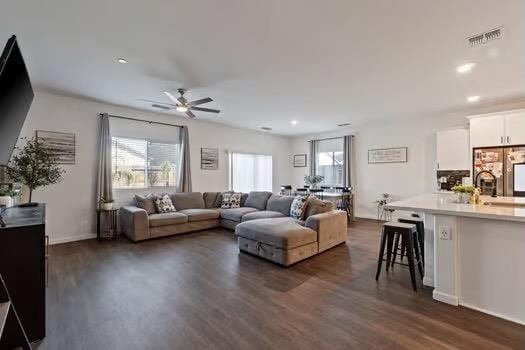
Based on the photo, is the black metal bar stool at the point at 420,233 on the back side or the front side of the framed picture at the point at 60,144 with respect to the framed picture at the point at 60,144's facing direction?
on the front side

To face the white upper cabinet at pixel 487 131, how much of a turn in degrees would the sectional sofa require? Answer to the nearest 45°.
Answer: approximately 135° to its left

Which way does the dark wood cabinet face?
to the viewer's right

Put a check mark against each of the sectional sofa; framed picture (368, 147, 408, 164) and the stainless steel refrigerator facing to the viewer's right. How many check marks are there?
0

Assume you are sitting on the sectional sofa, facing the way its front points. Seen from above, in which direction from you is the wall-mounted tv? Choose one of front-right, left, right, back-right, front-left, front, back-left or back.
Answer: front

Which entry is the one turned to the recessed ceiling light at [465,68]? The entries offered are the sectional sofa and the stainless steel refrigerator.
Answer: the stainless steel refrigerator

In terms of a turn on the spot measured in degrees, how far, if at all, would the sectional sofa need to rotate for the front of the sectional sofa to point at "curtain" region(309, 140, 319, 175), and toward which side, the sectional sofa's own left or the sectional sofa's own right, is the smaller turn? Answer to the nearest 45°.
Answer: approximately 180°

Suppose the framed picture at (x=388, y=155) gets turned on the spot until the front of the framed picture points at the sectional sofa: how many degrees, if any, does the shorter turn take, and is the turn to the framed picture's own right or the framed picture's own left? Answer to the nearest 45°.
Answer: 0° — it already faces it

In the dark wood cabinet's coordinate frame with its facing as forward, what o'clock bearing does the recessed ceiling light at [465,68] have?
The recessed ceiling light is roughly at 1 o'clock from the dark wood cabinet.

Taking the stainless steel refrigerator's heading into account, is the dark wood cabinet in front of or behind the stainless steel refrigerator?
in front

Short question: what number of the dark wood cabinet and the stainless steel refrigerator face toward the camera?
1

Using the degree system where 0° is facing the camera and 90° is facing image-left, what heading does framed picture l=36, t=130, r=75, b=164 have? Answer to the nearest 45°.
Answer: approximately 315°

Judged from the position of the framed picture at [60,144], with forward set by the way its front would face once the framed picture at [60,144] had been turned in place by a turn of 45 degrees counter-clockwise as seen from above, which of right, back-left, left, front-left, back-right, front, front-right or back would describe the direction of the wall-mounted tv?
right

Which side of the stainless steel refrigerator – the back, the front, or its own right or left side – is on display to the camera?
front

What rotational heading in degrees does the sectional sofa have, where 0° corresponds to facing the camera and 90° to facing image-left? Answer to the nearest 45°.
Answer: approximately 45°

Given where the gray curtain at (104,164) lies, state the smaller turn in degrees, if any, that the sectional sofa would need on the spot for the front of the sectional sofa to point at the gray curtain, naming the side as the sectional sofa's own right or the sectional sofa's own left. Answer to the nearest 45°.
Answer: approximately 45° to the sectional sofa's own right

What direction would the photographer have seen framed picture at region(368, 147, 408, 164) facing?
facing the viewer and to the left of the viewer
